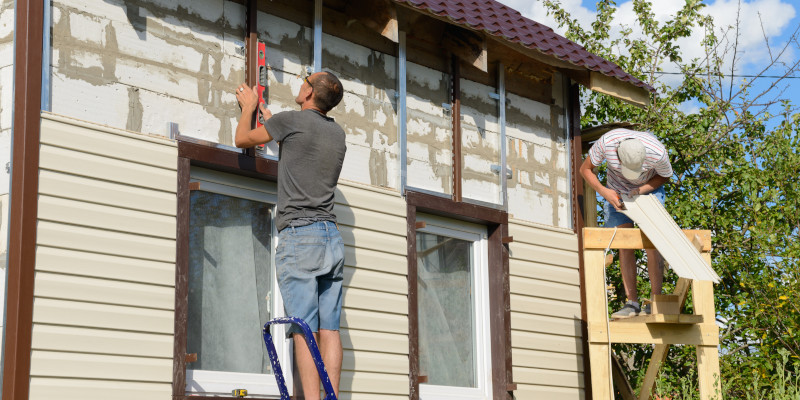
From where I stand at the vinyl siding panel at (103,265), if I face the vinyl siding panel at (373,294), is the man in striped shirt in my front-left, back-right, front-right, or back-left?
front-right

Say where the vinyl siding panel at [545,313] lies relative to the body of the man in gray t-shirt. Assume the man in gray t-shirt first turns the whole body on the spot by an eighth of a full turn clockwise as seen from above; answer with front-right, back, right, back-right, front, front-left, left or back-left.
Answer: front-right

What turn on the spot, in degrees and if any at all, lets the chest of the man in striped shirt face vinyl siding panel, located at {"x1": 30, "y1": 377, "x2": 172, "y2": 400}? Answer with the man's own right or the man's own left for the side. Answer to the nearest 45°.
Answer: approximately 45° to the man's own right

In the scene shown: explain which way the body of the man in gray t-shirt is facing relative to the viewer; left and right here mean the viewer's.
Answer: facing away from the viewer and to the left of the viewer

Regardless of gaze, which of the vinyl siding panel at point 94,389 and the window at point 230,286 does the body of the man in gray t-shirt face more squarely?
the window

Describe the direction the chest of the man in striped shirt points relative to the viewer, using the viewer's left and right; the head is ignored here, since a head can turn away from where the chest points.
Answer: facing the viewer

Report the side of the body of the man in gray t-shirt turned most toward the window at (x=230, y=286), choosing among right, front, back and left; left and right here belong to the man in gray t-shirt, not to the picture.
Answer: front

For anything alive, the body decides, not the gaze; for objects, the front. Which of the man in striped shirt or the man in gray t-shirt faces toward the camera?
the man in striped shirt

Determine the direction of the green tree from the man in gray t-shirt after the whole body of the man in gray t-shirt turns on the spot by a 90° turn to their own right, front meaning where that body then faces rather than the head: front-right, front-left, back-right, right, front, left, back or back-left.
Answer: front

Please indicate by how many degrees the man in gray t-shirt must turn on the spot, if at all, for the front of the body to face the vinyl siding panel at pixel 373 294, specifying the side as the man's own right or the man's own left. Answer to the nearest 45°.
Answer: approximately 45° to the man's own right

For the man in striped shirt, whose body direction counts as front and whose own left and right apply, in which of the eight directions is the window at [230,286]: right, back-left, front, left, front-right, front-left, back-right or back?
front-right

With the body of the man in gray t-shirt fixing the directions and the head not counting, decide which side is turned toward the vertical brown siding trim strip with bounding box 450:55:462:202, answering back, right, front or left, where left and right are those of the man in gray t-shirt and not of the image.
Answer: right

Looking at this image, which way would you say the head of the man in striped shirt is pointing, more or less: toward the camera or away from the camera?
toward the camera

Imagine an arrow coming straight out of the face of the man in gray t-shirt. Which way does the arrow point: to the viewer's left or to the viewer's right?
to the viewer's left

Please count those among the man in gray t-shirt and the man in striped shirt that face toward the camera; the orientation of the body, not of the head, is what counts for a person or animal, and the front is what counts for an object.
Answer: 1
